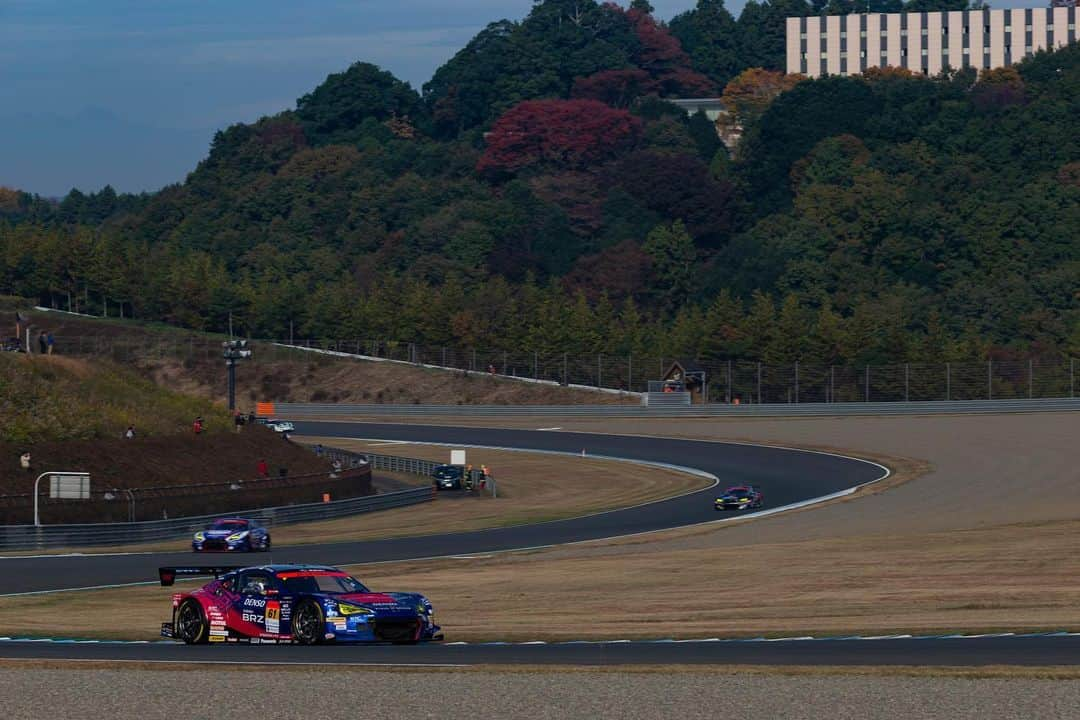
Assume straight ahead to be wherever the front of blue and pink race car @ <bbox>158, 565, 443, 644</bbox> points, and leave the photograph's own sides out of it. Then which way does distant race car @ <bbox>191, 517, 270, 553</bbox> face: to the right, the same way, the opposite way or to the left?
to the right

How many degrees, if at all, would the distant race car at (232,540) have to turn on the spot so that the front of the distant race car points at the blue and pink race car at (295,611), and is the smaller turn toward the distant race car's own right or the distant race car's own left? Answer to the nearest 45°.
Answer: approximately 45° to the distant race car's own left

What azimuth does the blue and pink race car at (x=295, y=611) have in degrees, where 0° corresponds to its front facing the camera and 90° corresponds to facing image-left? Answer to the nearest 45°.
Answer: approximately 315°

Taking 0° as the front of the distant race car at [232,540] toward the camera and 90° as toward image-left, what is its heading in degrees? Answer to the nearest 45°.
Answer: approximately 45°

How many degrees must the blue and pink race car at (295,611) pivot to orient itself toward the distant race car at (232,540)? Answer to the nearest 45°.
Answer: approximately 135° to its left
